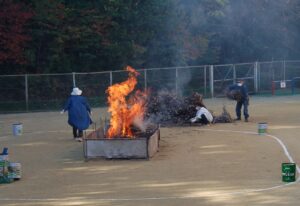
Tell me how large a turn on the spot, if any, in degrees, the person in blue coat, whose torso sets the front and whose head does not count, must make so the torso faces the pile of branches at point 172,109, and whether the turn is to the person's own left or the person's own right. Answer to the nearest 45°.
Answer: approximately 45° to the person's own right

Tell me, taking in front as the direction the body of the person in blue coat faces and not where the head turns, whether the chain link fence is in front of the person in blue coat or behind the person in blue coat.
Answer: in front

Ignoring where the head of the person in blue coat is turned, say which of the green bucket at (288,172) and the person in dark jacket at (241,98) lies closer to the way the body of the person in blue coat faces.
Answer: the person in dark jacket

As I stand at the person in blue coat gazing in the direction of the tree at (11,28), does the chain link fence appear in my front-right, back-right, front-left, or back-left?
front-right

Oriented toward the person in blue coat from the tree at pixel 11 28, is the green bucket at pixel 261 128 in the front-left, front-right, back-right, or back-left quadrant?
front-left

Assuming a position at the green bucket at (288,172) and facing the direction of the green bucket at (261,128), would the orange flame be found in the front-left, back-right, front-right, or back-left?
front-left
